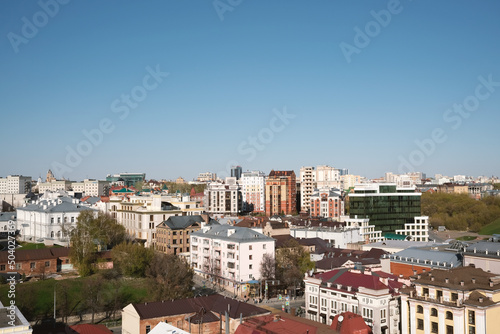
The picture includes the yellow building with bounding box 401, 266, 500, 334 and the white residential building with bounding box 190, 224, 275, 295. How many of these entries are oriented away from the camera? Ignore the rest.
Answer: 0

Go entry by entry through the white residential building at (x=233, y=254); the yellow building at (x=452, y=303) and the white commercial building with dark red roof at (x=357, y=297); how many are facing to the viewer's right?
0

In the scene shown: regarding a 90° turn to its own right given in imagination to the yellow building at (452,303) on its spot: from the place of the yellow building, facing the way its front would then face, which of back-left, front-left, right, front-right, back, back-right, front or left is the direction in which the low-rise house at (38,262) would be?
front-left

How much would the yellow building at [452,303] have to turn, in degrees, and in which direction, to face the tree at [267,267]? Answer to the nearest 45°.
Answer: approximately 90° to its right

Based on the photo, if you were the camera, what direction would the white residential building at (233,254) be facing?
facing the viewer and to the left of the viewer

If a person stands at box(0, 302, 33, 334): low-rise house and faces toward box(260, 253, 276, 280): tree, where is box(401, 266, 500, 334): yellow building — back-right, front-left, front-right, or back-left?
front-right

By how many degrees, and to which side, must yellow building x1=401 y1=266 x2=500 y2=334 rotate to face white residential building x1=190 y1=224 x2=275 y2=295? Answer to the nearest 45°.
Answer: approximately 90° to its right

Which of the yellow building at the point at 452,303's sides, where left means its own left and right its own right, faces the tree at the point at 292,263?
right

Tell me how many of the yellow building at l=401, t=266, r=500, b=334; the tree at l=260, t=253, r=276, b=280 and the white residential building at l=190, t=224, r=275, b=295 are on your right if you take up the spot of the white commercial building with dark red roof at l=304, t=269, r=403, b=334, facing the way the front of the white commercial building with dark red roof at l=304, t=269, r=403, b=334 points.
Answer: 2

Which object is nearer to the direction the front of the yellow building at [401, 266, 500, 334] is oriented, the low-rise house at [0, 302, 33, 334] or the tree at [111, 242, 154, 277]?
the low-rise house

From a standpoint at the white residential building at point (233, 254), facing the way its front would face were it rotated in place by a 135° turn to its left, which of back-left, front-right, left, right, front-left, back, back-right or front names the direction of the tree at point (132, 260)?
back

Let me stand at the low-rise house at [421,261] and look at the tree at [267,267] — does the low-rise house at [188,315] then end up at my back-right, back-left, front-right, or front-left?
front-left
